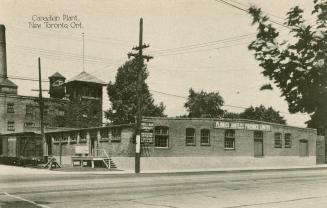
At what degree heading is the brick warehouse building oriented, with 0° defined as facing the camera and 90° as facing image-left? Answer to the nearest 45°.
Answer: approximately 315°
